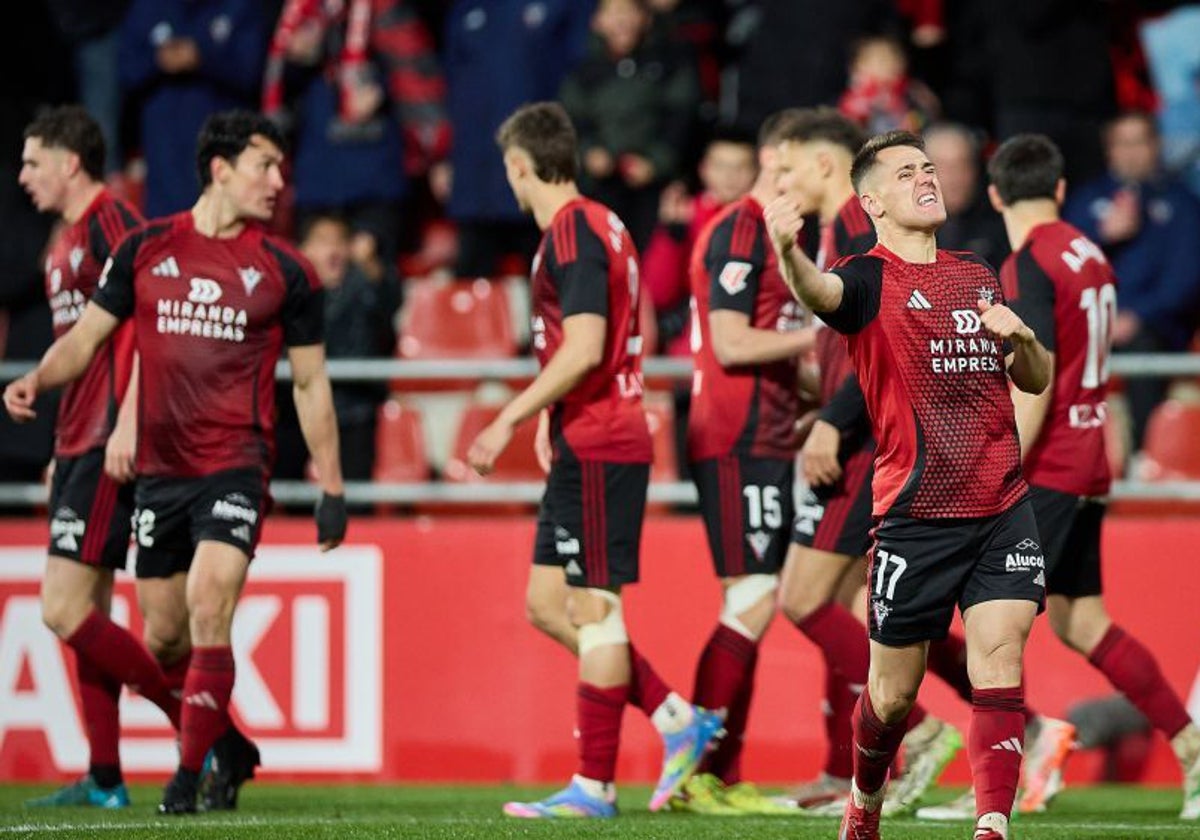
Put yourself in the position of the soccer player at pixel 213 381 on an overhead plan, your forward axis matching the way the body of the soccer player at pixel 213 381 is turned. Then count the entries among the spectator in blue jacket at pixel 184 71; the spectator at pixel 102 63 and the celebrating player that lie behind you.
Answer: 2

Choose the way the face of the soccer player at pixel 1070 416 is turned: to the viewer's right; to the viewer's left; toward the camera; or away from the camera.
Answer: away from the camera

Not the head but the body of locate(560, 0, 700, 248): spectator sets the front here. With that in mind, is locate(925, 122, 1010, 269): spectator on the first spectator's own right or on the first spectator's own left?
on the first spectator's own left

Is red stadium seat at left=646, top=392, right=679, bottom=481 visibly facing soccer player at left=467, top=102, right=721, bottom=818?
yes

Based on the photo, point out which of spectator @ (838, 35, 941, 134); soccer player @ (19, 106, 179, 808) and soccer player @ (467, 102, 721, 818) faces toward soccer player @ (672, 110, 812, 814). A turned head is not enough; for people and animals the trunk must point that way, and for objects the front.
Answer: the spectator

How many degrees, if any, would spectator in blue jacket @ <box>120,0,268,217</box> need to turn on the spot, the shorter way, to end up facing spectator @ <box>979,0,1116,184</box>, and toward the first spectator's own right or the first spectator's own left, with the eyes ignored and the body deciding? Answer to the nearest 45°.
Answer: approximately 90° to the first spectator's own left
